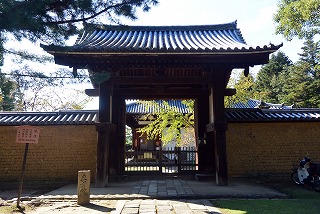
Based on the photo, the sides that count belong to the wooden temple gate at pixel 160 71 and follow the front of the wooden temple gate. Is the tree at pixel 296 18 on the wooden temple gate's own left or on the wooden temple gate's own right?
on the wooden temple gate's own left

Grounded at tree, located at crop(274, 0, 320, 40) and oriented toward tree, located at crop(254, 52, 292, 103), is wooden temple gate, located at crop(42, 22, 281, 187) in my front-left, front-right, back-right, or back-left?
back-left

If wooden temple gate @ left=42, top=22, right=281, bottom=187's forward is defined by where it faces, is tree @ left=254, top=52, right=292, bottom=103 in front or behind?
behind

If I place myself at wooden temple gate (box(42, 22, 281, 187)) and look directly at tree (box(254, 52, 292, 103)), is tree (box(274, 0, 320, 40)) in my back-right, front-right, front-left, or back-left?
front-right

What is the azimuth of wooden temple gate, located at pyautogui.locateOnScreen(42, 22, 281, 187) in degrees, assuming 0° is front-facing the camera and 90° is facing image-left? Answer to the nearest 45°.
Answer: approximately 0°

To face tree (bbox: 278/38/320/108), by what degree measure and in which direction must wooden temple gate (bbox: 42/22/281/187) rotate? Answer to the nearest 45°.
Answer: approximately 135° to its left
